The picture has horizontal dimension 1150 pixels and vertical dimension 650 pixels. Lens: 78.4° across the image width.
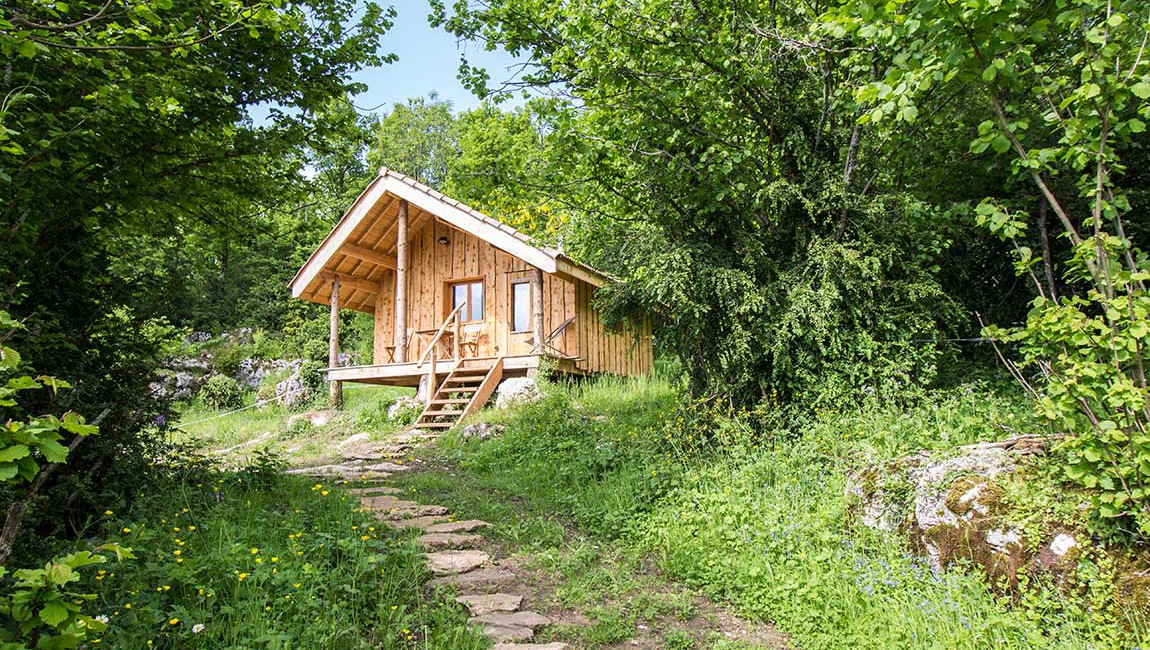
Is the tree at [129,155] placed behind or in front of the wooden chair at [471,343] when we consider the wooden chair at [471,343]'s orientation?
in front

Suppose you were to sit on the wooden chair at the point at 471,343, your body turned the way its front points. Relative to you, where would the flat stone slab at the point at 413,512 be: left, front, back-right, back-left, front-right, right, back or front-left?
front-left

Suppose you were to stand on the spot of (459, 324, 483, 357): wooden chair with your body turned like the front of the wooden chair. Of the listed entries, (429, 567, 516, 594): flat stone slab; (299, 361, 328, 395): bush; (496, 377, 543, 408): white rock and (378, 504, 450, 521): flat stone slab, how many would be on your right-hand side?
1

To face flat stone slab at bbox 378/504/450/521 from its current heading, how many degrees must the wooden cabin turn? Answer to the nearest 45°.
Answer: approximately 45° to its left

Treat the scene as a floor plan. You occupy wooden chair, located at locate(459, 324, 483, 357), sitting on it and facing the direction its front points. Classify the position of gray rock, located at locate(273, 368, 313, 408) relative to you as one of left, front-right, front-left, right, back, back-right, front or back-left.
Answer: right

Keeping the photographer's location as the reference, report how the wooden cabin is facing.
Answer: facing the viewer and to the left of the viewer

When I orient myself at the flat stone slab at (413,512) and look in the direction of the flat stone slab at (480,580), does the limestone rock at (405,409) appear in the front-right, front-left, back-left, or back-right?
back-left

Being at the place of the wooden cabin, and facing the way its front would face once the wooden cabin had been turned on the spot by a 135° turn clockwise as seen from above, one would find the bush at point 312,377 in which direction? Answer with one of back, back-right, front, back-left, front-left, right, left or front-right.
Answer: front-left

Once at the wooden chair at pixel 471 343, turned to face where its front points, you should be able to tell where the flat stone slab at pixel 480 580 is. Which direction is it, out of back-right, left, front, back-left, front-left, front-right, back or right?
front-left

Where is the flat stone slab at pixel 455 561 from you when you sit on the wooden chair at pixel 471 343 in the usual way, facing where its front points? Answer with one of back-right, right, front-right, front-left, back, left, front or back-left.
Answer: front-left

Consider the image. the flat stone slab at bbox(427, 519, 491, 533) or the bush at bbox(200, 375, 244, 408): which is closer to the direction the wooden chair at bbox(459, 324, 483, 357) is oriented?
the flat stone slab

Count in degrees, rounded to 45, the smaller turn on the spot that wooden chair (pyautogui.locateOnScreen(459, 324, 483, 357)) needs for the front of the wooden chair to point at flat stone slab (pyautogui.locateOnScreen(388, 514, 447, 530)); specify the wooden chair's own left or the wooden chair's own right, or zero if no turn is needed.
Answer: approximately 45° to the wooden chair's own left

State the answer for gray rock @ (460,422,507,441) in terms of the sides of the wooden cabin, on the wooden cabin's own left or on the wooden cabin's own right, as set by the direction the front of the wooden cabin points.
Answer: on the wooden cabin's own left

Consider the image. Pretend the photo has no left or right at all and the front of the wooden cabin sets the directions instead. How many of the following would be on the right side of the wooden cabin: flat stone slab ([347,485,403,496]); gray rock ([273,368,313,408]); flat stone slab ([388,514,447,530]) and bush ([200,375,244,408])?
2

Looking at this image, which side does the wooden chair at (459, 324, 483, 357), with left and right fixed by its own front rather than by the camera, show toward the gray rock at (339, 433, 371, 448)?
front

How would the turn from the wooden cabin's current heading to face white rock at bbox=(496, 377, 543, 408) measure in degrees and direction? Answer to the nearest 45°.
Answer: approximately 45° to its left

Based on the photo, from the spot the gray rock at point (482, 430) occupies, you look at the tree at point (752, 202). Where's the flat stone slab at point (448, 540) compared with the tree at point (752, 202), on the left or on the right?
right

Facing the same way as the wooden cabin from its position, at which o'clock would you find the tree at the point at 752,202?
The tree is roughly at 10 o'clock from the wooden cabin.

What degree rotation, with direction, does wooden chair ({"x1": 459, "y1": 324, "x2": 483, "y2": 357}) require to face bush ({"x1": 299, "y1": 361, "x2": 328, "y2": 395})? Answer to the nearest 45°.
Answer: approximately 90° to its right

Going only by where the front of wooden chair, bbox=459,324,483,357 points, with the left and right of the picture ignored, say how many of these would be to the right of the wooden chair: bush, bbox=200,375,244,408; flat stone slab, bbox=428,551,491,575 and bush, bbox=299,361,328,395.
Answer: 2

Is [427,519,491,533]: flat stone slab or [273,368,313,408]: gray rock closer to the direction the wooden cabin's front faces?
the flat stone slab

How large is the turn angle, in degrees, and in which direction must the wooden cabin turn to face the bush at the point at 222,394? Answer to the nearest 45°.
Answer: approximately 90° to its right

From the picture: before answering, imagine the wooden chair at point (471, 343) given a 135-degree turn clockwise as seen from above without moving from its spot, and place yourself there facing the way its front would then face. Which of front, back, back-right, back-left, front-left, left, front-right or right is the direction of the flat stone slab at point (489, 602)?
back
